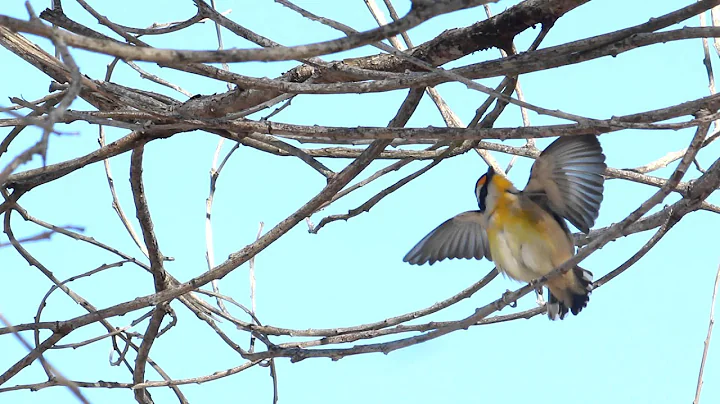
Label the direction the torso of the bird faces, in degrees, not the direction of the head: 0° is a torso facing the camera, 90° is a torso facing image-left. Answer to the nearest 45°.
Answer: approximately 45°
